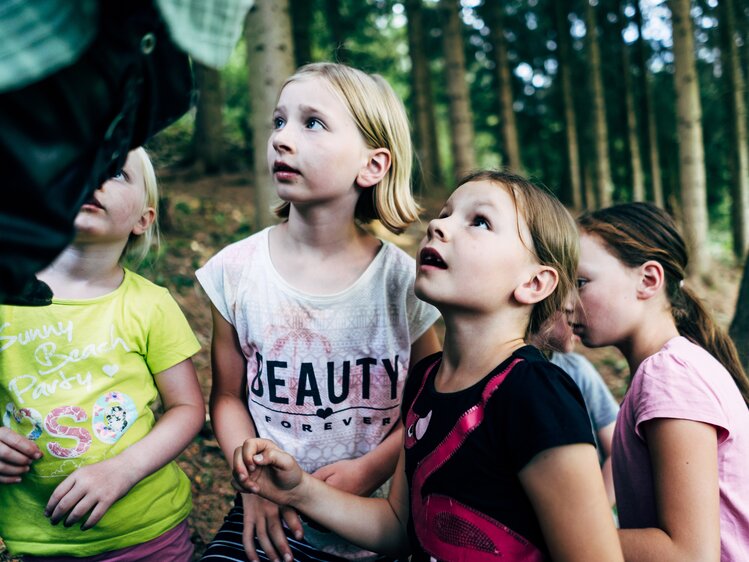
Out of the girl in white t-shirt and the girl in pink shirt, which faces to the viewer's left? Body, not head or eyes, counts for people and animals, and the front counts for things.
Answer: the girl in pink shirt

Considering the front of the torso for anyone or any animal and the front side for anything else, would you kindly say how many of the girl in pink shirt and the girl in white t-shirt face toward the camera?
1

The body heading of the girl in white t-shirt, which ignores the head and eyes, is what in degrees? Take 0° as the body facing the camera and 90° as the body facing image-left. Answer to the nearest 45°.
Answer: approximately 0°

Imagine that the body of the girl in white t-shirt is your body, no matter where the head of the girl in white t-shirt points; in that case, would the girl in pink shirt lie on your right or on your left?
on your left

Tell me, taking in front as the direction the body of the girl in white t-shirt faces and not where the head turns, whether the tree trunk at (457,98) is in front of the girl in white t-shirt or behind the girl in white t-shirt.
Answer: behind

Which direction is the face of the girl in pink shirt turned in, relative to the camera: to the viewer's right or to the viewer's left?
to the viewer's left

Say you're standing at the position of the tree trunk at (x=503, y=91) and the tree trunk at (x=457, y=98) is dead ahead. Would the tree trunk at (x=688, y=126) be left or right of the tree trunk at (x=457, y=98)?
left

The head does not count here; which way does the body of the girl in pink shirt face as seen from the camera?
to the viewer's left

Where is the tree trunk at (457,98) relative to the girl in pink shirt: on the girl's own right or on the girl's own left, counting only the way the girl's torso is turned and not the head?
on the girl's own right
